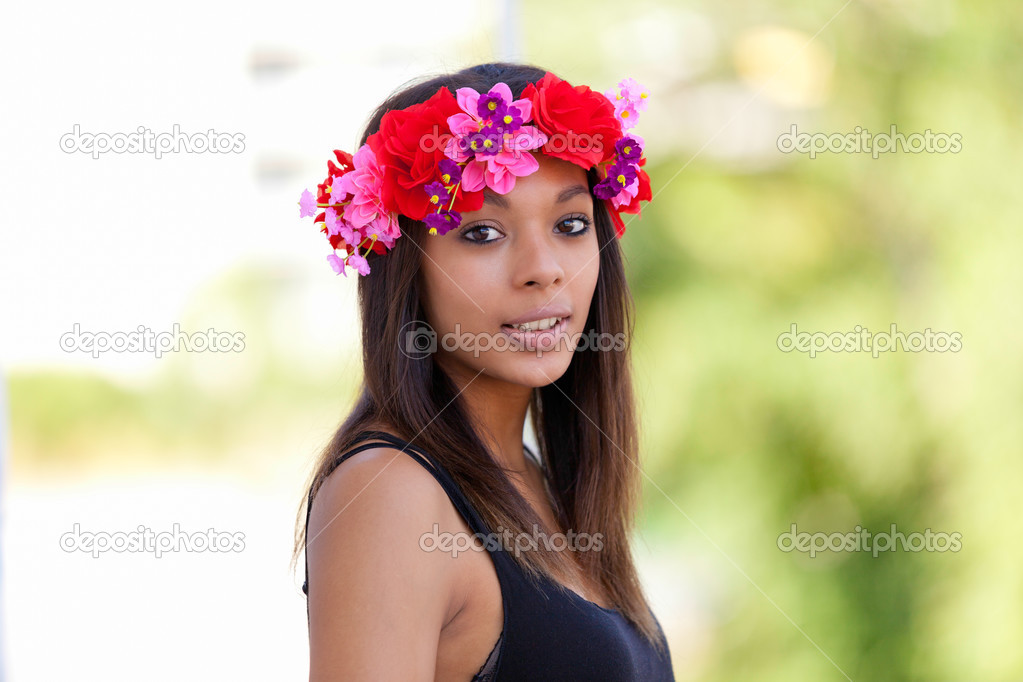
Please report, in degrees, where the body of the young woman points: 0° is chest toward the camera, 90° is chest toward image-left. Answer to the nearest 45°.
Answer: approximately 315°
